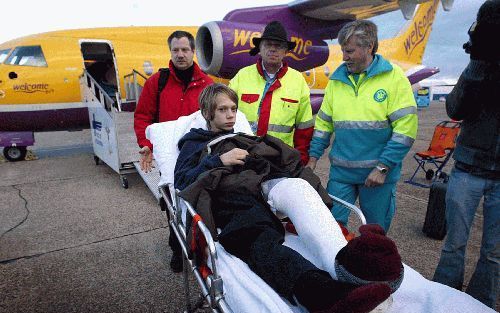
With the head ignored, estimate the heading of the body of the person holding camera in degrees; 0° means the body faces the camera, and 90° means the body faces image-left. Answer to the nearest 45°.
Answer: approximately 90°

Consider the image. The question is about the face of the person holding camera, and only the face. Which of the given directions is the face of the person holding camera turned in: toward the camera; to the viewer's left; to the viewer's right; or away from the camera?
to the viewer's left

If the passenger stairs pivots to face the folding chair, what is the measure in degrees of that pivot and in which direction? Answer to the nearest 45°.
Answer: approximately 45° to its left

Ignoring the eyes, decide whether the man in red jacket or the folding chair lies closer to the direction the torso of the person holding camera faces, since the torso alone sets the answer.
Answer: the man in red jacket

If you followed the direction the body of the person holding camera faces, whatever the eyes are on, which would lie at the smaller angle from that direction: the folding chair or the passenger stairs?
the passenger stairs

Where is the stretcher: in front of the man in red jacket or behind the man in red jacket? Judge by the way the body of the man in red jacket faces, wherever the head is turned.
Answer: in front

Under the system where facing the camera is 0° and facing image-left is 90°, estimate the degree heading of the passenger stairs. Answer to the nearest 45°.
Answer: approximately 315°

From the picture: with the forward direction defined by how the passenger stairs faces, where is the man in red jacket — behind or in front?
in front

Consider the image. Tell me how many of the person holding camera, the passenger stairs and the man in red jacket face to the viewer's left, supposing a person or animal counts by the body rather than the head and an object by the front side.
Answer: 1

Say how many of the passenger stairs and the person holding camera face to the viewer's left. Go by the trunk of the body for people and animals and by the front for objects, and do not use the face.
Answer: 1
